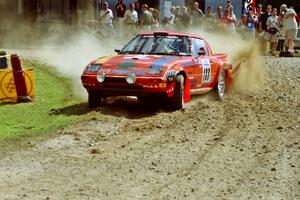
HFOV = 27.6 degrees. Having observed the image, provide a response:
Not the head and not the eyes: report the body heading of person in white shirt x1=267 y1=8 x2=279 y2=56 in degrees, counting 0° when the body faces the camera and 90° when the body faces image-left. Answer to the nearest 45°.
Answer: approximately 0°

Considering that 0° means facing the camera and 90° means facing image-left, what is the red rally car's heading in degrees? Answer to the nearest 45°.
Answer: approximately 45°

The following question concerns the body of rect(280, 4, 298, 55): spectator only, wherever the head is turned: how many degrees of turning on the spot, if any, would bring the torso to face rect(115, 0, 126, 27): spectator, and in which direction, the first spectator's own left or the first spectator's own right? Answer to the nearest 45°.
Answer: approximately 45° to the first spectator's own right

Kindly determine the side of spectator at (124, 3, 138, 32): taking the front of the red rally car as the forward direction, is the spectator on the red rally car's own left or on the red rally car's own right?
on the red rally car's own right

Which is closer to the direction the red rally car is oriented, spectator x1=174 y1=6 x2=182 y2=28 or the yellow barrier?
the yellow barrier

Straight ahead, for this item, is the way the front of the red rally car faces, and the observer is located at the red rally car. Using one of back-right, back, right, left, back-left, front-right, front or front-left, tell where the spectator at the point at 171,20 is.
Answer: back-right

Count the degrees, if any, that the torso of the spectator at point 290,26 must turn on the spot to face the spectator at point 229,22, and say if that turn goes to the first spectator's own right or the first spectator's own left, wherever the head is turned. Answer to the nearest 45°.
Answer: approximately 45° to the first spectator's own right

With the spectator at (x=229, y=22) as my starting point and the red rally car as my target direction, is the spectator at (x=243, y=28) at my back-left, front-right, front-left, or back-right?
back-left

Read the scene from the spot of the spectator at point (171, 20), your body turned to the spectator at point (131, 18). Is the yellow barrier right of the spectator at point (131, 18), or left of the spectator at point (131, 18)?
left

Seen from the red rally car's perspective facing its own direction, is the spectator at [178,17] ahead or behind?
behind

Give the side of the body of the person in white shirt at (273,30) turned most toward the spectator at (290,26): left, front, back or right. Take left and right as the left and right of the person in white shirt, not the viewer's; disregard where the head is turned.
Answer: left

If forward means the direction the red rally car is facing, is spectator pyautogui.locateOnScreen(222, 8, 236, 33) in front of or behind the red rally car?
behind

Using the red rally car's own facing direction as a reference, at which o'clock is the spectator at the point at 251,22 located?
The spectator is roughly at 5 o'clock from the red rally car.

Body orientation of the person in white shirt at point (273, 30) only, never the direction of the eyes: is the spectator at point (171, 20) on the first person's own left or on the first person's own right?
on the first person's own right
